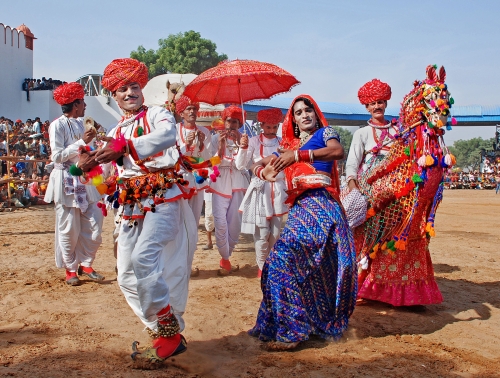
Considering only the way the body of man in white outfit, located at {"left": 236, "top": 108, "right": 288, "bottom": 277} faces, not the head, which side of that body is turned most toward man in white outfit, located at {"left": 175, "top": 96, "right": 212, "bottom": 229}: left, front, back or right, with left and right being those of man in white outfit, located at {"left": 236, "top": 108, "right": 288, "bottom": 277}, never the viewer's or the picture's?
right

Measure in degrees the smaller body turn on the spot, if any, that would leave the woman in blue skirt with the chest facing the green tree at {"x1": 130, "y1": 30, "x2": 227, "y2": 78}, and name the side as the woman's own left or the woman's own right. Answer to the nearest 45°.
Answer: approximately 135° to the woman's own right

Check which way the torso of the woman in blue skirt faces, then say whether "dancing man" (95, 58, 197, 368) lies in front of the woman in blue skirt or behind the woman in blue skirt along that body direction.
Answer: in front

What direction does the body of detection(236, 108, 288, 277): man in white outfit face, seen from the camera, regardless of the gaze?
toward the camera

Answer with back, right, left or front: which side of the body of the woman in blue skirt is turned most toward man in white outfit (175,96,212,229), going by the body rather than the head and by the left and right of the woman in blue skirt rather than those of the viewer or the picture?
right

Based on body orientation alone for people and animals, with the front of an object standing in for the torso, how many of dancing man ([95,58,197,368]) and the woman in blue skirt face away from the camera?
0

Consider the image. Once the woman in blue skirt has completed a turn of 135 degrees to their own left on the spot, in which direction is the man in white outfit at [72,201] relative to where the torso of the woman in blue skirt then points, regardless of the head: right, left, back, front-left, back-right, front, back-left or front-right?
back-left
